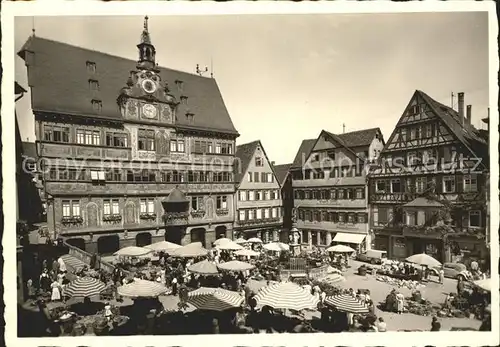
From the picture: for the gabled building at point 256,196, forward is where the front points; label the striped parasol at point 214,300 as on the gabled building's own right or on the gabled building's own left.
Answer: on the gabled building's own right

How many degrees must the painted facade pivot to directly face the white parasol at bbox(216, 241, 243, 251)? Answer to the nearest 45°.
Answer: approximately 45° to its left

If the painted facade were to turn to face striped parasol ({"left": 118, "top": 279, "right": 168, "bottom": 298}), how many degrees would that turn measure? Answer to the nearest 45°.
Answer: approximately 45° to its right

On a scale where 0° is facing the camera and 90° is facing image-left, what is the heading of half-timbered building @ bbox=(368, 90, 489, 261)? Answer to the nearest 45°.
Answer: approximately 45°

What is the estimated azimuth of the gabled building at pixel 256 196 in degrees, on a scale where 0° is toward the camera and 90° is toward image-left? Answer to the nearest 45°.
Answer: approximately 315°

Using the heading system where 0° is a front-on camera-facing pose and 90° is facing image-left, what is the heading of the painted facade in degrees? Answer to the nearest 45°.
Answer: approximately 315°

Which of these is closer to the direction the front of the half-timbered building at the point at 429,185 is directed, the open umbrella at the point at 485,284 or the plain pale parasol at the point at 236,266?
the plain pale parasol
